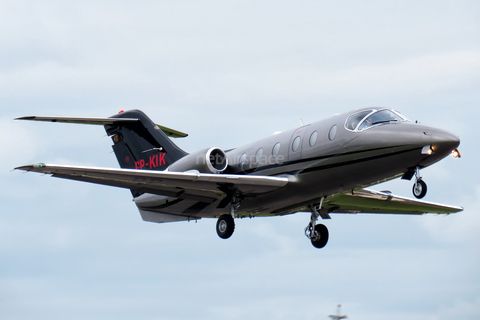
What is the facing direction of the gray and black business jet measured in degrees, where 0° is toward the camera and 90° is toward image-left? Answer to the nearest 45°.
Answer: approximately 315°
